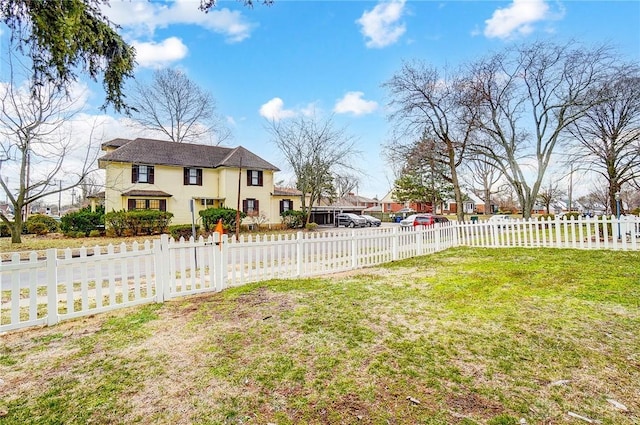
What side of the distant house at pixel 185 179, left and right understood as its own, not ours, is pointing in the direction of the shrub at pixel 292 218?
left

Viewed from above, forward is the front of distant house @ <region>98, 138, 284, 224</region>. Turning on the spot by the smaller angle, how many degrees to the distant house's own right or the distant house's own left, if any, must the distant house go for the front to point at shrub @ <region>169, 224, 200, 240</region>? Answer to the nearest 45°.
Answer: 0° — it already faces it

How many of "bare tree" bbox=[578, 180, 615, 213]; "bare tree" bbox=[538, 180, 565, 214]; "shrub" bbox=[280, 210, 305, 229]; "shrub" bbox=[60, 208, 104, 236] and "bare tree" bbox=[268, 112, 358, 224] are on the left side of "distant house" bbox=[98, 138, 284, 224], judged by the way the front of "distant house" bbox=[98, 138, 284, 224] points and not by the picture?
4

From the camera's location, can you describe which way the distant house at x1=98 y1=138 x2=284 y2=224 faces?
facing the viewer

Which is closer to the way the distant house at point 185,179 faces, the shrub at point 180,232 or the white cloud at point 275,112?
the shrub

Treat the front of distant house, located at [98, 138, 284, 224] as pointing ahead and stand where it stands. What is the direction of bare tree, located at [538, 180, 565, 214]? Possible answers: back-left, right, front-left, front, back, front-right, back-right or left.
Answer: left

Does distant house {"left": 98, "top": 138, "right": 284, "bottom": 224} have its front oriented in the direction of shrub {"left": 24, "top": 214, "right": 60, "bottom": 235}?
no

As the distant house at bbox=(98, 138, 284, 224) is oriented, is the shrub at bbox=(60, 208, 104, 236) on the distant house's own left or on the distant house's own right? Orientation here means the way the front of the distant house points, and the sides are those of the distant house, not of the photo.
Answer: on the distant house's own right

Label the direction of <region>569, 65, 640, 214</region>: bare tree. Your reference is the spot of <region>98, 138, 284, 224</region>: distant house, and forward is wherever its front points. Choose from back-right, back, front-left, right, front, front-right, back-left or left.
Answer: front-left
